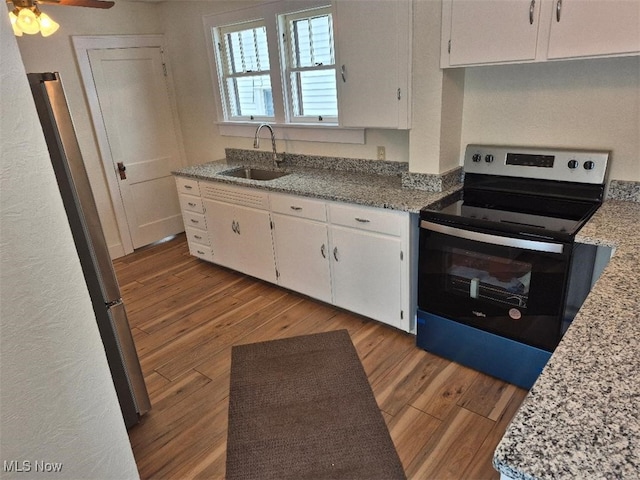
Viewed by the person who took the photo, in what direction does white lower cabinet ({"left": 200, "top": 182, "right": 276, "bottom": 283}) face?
facing the viewer and to the left of the viewer

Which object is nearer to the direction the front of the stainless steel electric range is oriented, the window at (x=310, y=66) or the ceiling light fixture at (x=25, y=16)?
the ceiling light fixture

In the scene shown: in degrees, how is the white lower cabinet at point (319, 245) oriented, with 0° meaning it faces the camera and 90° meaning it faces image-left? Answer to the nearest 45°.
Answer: approximately 45°

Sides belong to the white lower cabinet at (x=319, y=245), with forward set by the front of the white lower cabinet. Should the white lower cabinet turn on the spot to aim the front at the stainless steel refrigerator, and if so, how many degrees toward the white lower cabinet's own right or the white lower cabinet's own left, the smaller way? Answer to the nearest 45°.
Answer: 0° — it already faces it

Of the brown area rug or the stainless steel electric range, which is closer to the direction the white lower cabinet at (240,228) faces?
the brown area rug

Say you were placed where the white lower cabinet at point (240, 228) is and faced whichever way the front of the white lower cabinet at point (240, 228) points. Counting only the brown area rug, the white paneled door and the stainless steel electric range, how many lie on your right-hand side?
1

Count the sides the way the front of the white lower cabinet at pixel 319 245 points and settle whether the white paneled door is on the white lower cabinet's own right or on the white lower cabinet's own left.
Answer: on the white lower cabinet's own right

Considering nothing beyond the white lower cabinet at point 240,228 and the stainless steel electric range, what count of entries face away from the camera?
0

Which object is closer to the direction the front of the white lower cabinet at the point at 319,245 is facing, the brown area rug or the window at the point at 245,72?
the brown area rug

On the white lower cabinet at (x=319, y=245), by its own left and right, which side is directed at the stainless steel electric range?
left
